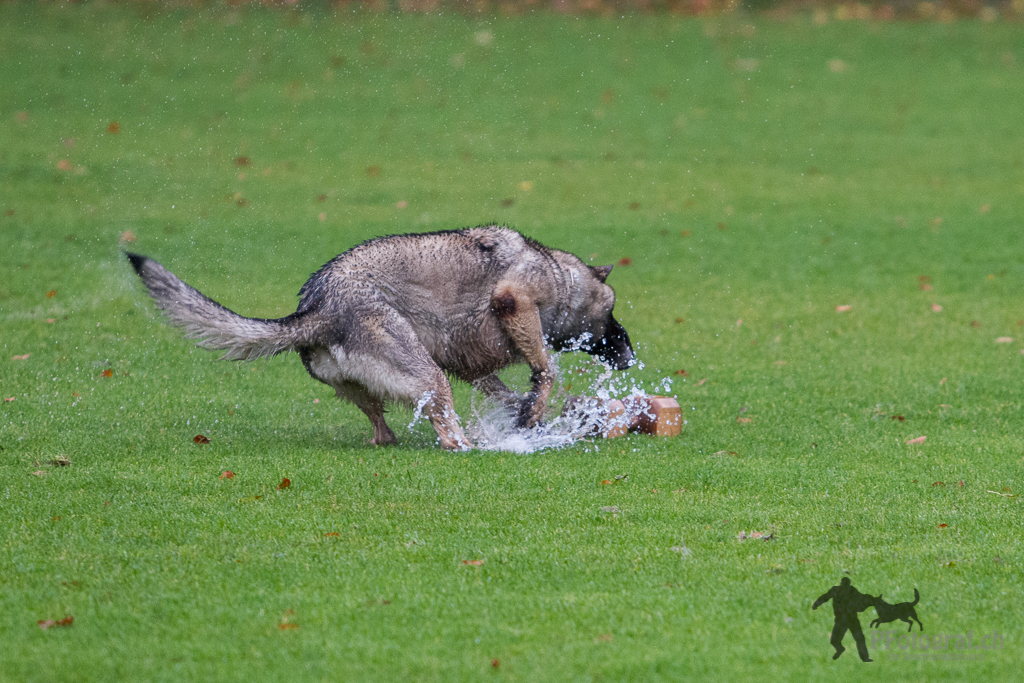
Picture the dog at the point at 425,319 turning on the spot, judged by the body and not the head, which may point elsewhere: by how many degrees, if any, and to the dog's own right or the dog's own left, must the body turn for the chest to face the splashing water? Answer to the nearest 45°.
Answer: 0° — it already faces it

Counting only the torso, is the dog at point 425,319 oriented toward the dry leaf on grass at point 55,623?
no

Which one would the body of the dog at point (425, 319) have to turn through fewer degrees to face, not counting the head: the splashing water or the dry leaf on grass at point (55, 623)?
the splashing water

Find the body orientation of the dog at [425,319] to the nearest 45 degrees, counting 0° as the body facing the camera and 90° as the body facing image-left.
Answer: approximately 270°
